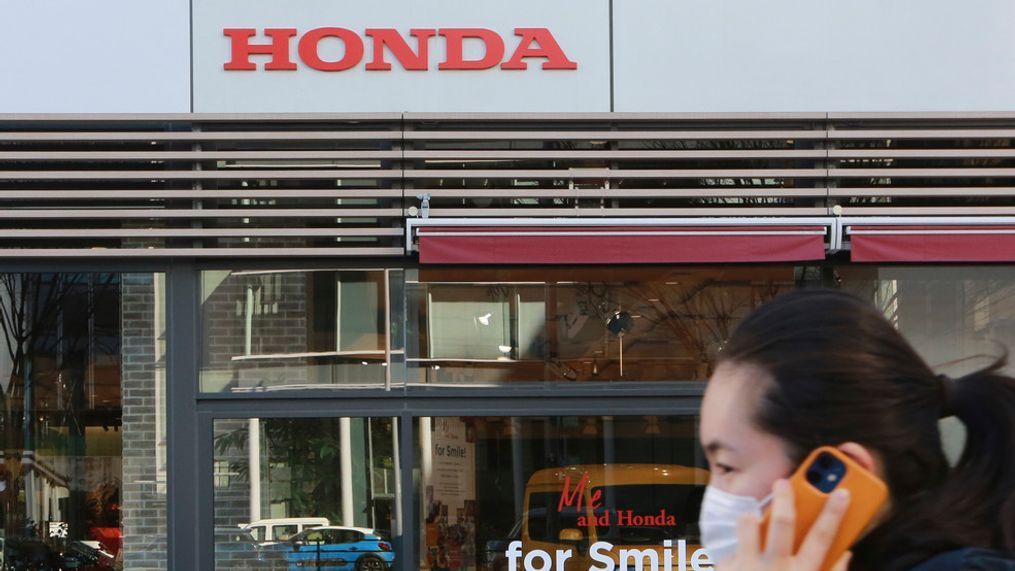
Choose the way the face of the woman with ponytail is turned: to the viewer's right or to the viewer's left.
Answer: to the viewer's left

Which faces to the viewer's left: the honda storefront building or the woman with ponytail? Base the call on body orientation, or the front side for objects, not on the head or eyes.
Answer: the woman with ponytail

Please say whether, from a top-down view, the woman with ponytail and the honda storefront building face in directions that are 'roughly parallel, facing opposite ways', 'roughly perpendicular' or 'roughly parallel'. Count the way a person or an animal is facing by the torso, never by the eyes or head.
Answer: roughly perpendicular

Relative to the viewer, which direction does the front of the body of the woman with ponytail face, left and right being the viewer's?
facing to the left of the viewer

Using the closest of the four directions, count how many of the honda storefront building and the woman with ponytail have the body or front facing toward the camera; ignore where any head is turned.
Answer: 1

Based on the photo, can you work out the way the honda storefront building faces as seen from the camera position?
facing the viewer

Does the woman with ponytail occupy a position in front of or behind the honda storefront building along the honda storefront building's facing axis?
in front

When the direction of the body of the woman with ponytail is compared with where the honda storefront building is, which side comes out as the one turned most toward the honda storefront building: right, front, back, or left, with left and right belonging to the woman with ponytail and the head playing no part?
right
